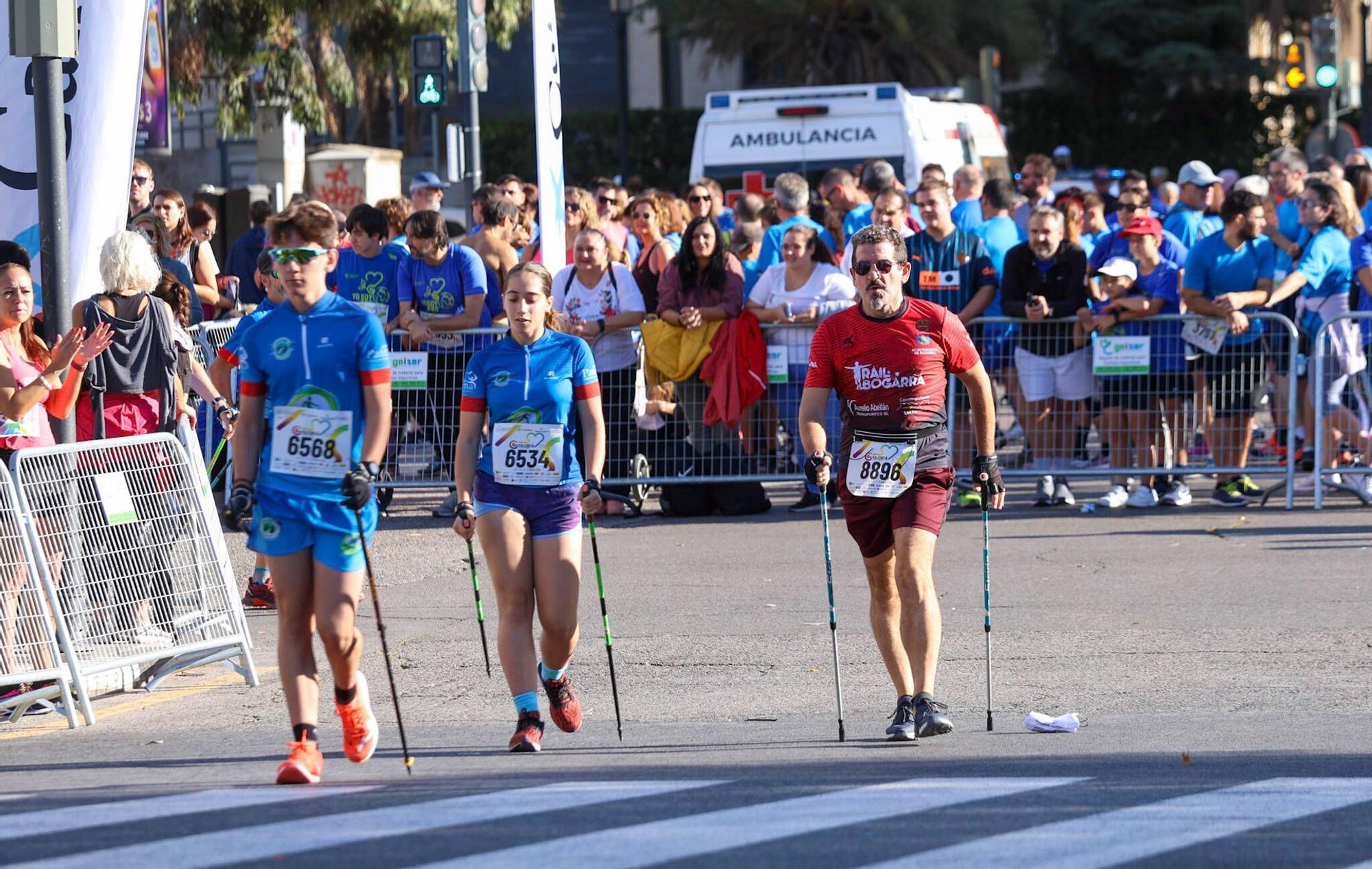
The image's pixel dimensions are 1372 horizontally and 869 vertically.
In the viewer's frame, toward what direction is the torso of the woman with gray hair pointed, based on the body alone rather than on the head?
away from the camera

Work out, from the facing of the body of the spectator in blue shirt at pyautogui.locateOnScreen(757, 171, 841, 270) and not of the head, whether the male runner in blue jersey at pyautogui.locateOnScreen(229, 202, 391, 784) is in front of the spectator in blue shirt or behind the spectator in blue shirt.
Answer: behind

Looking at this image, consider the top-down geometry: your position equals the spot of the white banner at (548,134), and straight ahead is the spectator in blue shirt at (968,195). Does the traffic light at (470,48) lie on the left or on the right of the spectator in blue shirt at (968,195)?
left

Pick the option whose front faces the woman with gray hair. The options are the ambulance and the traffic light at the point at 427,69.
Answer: the traffic light

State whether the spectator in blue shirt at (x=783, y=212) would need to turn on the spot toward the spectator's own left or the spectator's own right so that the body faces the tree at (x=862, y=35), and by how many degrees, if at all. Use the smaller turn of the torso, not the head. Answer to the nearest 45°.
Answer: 0° — they already face it

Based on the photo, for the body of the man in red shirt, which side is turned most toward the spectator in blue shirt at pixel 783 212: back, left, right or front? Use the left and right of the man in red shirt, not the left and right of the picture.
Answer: back

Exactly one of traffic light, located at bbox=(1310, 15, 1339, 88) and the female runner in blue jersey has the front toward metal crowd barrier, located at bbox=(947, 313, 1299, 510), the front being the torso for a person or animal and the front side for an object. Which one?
the traffic light

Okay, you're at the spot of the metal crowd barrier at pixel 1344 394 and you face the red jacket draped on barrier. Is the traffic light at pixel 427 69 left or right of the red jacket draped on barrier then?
right

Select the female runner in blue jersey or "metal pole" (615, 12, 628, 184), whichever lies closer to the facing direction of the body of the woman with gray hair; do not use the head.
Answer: the metal pole

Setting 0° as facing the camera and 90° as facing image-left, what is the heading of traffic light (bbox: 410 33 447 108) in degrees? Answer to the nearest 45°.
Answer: approximately 0°
